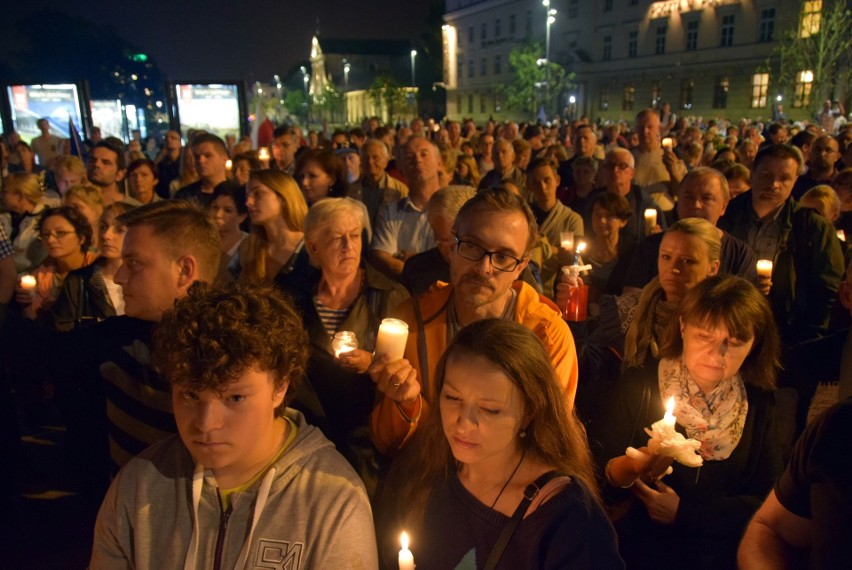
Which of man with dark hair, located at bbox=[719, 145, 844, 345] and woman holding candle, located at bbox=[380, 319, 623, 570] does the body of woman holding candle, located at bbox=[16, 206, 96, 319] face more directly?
the woman holding candle

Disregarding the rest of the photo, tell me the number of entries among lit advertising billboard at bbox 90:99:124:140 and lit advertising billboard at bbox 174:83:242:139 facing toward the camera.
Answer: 2

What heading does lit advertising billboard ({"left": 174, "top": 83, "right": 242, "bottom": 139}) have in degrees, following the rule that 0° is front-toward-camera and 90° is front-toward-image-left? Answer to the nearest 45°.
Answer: approximately 0°

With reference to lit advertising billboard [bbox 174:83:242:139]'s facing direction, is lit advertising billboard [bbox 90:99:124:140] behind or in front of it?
behind

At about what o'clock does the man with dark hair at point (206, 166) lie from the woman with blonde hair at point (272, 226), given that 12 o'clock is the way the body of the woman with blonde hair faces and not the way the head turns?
The man with dark hair is roughly at 4 o'clock from the woman with blonde hair.

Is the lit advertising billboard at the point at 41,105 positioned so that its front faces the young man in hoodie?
yes

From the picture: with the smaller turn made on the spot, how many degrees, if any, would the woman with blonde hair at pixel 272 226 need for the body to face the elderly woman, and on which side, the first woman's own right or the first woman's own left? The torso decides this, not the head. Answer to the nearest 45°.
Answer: approximately 45° to the first woman's own left

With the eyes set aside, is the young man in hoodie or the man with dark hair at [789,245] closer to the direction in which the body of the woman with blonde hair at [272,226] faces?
the young man in hoodie
